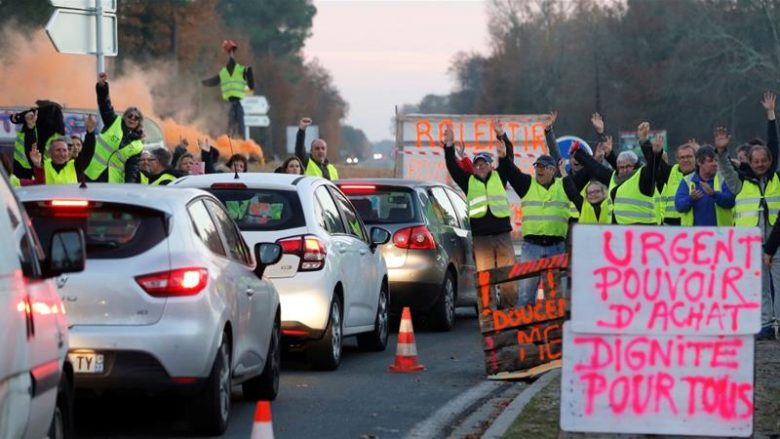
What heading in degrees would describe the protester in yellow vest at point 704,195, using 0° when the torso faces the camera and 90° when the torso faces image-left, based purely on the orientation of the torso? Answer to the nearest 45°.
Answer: approximately 0°

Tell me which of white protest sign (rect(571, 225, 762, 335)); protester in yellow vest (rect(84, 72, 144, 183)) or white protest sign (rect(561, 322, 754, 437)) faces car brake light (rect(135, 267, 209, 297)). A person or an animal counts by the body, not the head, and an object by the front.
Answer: the protester in yellow vest

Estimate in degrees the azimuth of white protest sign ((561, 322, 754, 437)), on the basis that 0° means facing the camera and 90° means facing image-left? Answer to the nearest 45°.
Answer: approximately 0°
